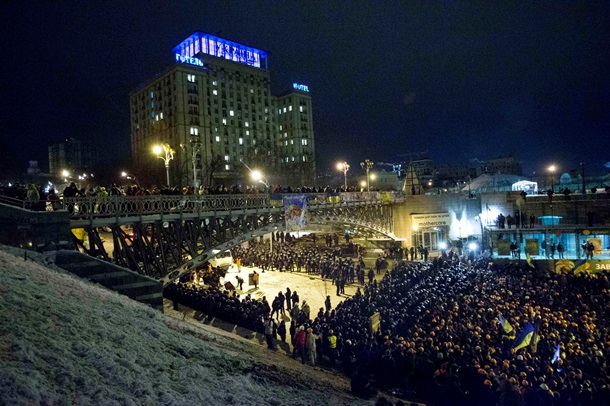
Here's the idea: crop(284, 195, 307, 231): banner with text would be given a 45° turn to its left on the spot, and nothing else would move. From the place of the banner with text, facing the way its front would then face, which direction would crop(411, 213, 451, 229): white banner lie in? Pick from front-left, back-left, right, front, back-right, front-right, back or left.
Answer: left

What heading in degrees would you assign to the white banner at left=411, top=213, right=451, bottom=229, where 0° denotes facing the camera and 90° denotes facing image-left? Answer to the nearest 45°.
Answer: approximately 0°

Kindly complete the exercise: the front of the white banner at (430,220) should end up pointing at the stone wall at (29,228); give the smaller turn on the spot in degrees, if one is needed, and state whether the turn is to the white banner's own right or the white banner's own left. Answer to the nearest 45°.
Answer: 0° — it already faces it

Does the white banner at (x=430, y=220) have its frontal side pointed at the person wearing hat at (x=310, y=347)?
yes

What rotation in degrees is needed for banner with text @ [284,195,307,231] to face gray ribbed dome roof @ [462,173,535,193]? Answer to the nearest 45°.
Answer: approximately 135° to its left

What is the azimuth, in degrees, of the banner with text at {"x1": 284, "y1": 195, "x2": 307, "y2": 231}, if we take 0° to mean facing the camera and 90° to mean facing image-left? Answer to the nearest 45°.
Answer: approximately 0°
